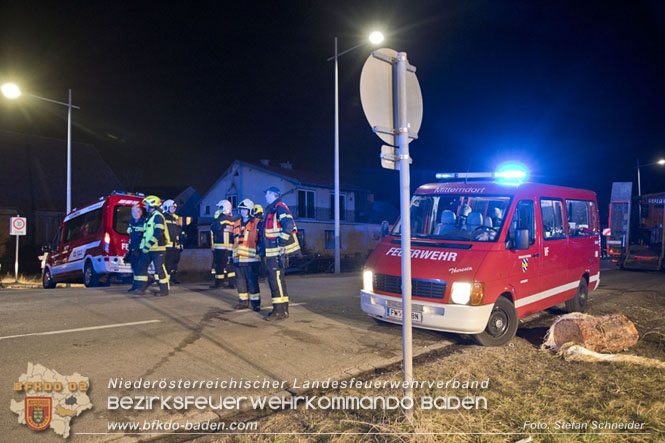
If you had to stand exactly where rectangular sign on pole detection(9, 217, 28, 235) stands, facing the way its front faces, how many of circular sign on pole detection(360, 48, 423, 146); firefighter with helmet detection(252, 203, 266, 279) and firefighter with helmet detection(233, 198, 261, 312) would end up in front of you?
3

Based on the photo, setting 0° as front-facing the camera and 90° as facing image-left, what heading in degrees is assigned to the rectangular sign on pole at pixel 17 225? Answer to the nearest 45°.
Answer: approximately 0°

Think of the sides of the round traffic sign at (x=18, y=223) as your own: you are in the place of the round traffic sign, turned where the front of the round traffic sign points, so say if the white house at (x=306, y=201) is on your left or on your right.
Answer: on your left

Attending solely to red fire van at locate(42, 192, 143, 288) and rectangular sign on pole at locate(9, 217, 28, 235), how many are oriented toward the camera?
1

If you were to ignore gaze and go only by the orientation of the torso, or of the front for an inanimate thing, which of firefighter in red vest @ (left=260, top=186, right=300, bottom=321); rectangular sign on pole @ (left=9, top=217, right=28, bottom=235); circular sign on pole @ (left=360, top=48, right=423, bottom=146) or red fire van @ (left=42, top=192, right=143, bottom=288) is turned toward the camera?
rectangular sign on pole @ (left=9, top=217, right=28, bottom=235)

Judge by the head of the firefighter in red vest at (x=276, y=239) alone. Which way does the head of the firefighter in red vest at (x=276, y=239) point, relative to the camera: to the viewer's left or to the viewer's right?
to the viewer's left

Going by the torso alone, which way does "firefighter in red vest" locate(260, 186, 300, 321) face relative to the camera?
to the viewer's left

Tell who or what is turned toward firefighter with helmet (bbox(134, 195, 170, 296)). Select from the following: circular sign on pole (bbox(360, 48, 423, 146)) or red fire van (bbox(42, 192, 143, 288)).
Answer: the circular sign on pole

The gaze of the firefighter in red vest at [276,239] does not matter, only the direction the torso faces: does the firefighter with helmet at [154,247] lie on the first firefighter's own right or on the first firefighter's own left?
on the first firefighter's own right

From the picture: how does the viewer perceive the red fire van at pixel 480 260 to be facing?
facing the viewer and to the left of the viewer
